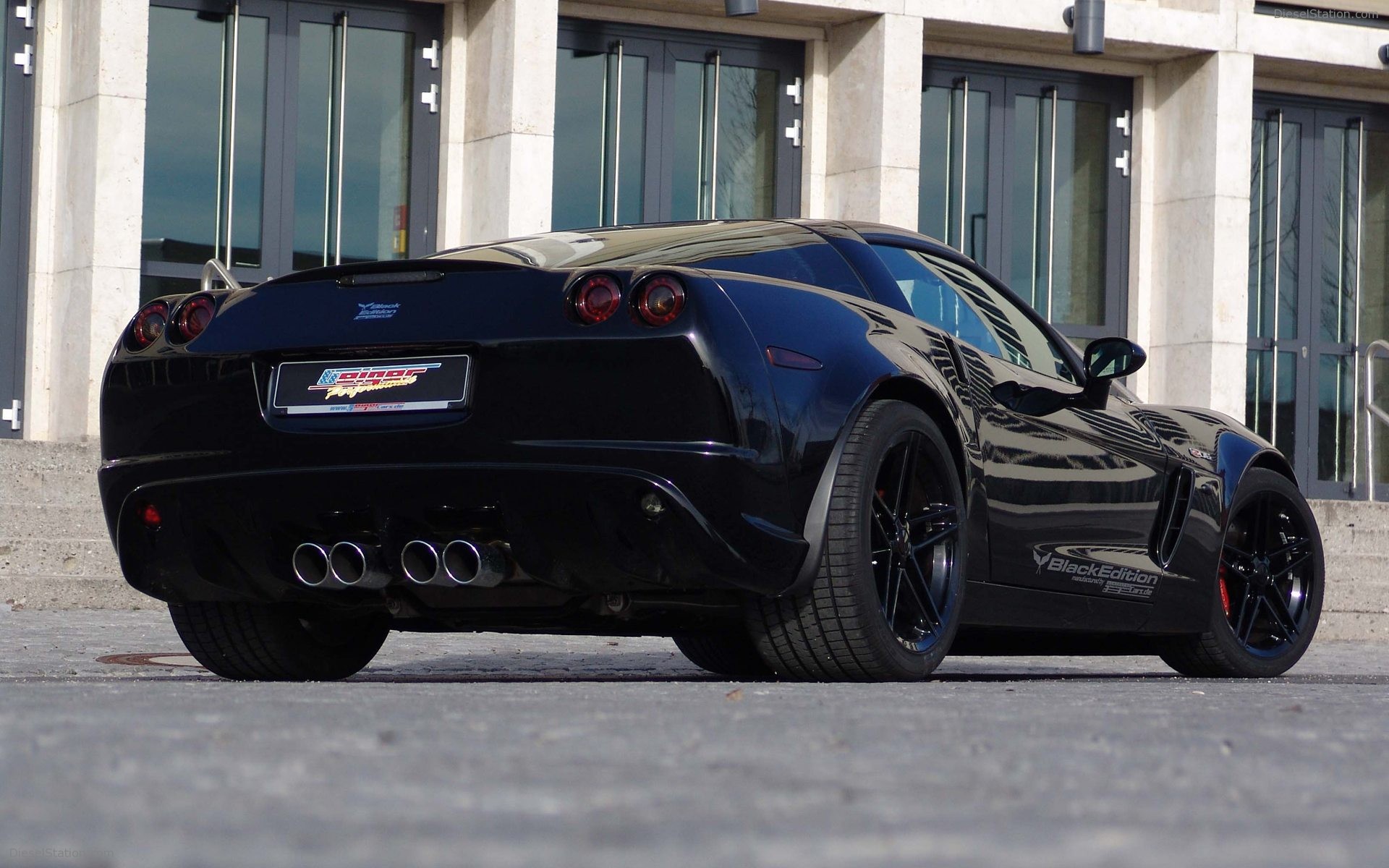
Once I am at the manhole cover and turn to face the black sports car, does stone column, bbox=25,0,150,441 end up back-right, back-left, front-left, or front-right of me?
back-left

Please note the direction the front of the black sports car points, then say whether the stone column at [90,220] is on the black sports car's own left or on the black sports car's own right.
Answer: on the black sports car's own left

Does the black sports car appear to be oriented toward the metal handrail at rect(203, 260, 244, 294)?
no

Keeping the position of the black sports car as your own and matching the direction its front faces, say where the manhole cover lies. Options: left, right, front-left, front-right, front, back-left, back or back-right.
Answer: left

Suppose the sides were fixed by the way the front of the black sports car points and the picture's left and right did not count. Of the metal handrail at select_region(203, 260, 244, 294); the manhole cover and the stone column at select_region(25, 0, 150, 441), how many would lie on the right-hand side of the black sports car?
0

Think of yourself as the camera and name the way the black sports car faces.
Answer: facing away from the viewer and to the right of the viewer
